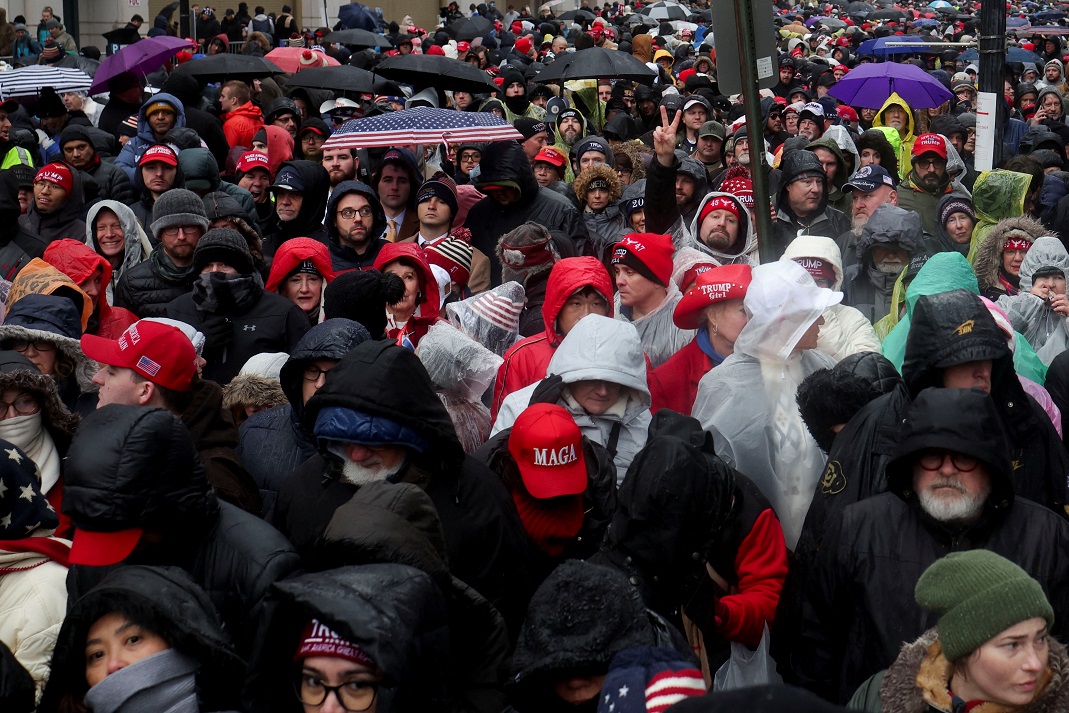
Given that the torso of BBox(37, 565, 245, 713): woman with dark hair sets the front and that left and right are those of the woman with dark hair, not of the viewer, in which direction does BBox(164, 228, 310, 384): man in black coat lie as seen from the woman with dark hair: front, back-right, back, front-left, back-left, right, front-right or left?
back-right

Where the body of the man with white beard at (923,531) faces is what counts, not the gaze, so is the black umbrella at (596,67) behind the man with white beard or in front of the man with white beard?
behind

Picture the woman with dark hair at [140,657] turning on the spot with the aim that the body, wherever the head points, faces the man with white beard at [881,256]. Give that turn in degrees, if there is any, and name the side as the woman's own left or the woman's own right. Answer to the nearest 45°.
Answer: approximately 180°

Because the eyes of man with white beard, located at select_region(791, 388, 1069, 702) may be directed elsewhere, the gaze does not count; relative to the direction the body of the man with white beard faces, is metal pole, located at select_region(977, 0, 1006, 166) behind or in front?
behind

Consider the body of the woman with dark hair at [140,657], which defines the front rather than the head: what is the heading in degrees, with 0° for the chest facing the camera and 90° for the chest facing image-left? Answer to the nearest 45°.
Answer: approximately 45°

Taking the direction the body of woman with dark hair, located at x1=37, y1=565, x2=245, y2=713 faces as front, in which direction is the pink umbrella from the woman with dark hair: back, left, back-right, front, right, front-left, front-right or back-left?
back-right

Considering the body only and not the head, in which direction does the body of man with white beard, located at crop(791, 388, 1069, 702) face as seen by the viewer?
toward the camera

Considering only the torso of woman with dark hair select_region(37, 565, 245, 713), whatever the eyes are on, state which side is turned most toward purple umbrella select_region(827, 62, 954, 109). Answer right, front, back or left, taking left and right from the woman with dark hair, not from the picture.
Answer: back

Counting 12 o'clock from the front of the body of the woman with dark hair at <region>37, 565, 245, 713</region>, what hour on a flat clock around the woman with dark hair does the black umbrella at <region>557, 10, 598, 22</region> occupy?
The black umbrella is roughly at 5 o'clock from the woman with dark hair.

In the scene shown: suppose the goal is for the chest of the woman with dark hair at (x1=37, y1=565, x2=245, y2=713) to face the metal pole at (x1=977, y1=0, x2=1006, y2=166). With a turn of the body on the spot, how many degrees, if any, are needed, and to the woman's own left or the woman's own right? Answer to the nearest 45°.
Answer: approximately 180°

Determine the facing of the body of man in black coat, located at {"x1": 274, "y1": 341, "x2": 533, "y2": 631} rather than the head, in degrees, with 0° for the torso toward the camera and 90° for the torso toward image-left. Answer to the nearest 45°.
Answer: approximately 45°
